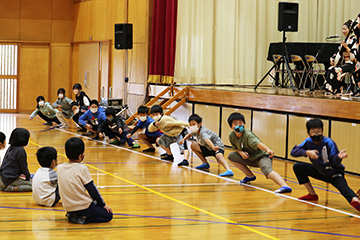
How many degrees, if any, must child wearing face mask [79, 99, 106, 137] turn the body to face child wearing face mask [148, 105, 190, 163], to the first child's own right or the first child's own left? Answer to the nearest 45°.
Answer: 0° — they already face them

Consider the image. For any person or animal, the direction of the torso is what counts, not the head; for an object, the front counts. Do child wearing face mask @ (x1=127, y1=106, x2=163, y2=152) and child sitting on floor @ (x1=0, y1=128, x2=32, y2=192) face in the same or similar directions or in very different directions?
very different directions

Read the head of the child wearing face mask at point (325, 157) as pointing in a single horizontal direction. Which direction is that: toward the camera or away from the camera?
toward the camera

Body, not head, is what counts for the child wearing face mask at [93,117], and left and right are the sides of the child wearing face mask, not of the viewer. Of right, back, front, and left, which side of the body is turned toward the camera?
front

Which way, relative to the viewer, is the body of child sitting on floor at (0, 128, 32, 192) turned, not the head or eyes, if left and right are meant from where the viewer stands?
facing away from the viewer and to the right of the viewer

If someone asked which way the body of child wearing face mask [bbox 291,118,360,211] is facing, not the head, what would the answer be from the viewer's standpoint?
toward the camera

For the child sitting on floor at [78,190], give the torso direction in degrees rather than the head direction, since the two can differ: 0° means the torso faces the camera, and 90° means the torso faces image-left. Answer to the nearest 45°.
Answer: approximately 225°

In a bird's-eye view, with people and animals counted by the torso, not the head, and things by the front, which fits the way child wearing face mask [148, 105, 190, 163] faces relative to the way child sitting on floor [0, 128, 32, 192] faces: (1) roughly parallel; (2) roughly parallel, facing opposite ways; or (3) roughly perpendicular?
roughly parallel, facing opposite ways

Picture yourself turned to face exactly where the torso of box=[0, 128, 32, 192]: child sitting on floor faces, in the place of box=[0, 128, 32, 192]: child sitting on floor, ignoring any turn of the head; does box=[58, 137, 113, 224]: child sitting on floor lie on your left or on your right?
on your right

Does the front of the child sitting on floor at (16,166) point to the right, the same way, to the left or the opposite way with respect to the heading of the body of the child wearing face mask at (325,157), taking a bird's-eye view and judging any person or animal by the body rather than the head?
the opposite way

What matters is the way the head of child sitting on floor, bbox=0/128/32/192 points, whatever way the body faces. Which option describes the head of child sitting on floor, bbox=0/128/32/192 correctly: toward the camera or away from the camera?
away from the camera

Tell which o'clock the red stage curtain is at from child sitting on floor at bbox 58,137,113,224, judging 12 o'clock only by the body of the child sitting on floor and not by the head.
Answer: The red stage curtain is roughly at 11 o'clock from the child sitting on floor.

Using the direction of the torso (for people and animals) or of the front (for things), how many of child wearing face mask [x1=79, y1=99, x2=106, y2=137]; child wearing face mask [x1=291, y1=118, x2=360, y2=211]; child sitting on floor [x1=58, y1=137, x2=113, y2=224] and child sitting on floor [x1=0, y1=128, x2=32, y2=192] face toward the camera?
2

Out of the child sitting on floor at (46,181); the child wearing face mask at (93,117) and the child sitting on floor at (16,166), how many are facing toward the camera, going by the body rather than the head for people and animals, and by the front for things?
1

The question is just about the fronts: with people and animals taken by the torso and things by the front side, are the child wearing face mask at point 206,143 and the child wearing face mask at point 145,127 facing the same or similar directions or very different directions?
same or similar directions
